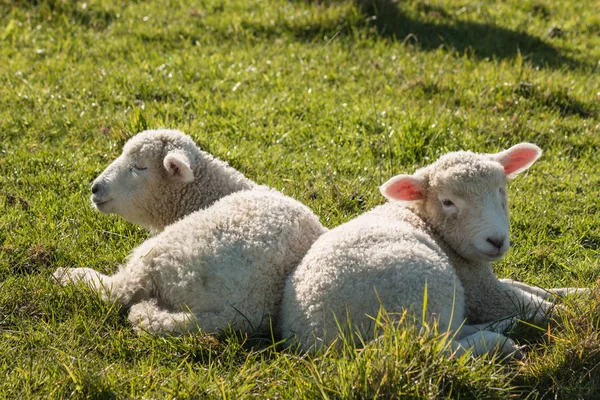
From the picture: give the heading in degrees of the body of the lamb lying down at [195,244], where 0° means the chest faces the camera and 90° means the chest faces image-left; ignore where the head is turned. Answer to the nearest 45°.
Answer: approximately 90°

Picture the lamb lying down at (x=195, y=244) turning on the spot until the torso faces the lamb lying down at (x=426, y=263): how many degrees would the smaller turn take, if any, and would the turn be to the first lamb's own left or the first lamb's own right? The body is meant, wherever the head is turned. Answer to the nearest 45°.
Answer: approximately 180°
